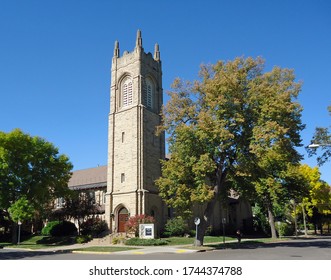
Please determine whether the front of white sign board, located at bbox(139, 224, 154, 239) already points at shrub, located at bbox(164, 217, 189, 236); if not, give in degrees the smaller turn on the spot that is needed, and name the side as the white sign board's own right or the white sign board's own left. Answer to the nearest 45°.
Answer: approximately 135° to the white sign board's own left

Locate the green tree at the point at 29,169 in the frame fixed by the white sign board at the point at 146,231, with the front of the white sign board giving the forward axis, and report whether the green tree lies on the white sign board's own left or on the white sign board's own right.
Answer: on the white sign board's own right

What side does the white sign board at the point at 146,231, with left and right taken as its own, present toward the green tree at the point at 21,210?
right

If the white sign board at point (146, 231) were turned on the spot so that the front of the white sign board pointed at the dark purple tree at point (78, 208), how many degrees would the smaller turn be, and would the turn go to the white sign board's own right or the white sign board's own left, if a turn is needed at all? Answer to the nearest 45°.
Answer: approximately 135° to the white sign board's own right

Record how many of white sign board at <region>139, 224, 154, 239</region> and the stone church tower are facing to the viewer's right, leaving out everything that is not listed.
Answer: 0

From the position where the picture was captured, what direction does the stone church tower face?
facing the viewer and to the left of the viewer

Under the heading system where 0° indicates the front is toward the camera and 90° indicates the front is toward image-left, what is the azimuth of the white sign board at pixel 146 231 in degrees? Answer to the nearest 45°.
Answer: approximately 0°

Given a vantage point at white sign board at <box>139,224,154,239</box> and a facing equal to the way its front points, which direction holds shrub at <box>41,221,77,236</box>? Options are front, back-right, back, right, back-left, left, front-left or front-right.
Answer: back-right
